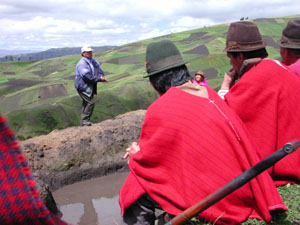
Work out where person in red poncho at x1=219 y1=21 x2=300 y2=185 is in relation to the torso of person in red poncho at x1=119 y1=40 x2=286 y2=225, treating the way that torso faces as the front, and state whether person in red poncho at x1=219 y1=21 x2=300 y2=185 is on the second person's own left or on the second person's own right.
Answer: on the second person's own right

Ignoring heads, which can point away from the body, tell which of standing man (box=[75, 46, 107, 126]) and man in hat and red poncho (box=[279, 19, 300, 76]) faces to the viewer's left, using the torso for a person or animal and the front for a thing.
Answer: man in hat and red poncho (box=[279, 19, 300, 76])

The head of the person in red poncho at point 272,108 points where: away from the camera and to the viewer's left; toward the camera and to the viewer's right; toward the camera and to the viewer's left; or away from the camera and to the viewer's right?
away from the camera and to the viewer's left

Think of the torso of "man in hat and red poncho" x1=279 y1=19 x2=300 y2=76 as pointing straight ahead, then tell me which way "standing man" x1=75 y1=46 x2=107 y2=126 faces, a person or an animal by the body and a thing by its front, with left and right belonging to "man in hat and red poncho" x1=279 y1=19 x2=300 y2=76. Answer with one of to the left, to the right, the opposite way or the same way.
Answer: the opposite way

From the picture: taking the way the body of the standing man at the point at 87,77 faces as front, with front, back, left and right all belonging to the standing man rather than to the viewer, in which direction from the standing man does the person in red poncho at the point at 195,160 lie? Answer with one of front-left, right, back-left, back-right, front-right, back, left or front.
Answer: front-right

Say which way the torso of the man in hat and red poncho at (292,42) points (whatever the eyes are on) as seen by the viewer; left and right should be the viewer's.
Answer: facing to the left of the viewer

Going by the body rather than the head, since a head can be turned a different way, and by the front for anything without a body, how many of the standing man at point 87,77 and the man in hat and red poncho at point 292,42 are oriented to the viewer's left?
1

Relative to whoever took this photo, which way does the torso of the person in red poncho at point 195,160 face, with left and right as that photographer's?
facing away from the viewer and to the left of the viewer

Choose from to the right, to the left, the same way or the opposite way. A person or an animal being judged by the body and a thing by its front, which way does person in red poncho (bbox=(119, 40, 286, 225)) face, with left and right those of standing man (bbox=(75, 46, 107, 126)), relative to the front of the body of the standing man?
the opposite way

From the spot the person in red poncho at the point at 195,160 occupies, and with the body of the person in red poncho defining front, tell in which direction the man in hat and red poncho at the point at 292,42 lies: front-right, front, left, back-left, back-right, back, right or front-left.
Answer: right

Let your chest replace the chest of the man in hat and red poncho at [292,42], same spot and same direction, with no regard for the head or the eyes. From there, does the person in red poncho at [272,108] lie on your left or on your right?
on your left

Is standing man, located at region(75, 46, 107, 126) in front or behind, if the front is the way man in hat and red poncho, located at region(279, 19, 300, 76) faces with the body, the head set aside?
in front

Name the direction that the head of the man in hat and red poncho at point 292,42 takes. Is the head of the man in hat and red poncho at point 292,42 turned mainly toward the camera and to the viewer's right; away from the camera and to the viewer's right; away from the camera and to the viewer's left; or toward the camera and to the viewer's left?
away from the camera and to the viewer's left

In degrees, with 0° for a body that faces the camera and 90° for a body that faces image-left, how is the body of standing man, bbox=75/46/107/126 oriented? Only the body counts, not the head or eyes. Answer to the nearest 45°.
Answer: approximately 315°
